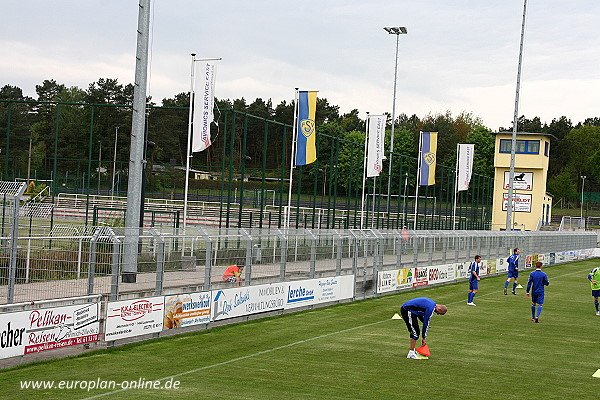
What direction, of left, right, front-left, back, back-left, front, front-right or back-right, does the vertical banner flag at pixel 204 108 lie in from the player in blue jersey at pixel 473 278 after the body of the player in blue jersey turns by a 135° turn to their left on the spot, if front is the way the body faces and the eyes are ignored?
front-left

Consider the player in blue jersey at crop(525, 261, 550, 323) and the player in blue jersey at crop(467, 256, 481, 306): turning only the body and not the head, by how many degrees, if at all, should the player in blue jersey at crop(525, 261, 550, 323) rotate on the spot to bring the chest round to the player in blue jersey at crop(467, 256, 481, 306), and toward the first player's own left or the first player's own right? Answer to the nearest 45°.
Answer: approximately 45° to the first player's own left

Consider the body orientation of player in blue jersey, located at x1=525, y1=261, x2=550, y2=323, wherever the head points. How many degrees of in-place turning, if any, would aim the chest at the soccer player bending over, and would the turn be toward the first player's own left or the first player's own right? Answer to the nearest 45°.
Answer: approximately 180°

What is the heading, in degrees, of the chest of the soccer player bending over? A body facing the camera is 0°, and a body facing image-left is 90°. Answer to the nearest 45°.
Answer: approximately 270°

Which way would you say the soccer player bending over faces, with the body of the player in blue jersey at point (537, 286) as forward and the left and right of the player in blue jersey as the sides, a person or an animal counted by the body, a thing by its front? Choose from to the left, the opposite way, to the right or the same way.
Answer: to the right

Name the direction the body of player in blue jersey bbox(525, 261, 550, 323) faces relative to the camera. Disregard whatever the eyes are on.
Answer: away from the camera

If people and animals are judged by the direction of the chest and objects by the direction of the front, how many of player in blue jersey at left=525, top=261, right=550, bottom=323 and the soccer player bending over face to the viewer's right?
1
